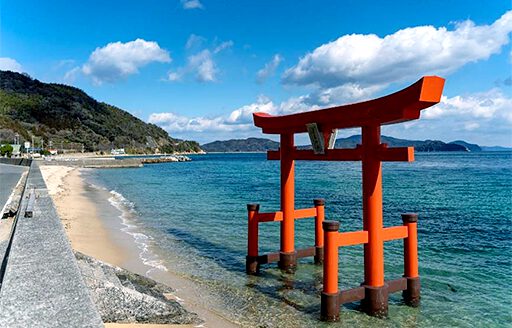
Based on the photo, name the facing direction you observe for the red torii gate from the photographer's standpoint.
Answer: facing the viewer and to the left of the viewer

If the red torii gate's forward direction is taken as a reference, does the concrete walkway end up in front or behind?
in front
